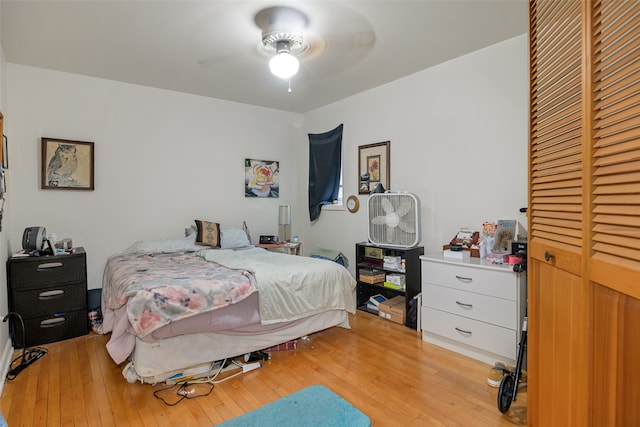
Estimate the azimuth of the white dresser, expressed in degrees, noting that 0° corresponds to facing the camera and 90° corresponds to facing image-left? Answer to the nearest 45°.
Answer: approximately 45°

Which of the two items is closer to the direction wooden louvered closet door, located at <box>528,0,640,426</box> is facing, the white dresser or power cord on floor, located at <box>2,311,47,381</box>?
the power cord on floor

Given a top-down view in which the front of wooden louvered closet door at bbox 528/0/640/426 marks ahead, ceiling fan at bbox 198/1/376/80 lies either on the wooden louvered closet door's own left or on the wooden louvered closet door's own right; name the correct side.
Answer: on the wooden louvered closet door's own right

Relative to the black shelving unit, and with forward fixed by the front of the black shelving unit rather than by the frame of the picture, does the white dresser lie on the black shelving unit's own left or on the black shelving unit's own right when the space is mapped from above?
on the black shelving unit's own left

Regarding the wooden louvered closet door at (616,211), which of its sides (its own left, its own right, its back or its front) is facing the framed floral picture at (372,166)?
right

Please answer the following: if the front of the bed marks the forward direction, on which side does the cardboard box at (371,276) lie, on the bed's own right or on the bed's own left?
on the bed's own left

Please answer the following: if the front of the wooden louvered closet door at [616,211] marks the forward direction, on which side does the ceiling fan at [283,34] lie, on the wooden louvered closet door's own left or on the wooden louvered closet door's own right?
on the wooden louvered closet door's own right

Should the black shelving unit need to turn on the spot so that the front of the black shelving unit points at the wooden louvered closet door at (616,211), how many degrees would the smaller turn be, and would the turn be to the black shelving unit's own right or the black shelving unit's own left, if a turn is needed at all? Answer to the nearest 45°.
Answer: approximately 45° to the black shelving unit's own left

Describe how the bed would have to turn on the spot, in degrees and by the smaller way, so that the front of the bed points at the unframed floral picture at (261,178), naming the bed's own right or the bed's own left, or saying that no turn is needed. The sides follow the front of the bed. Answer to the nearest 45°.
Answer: approximately 135° to the bed's own left

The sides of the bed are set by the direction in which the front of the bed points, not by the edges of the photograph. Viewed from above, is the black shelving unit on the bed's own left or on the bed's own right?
on the bed's own left

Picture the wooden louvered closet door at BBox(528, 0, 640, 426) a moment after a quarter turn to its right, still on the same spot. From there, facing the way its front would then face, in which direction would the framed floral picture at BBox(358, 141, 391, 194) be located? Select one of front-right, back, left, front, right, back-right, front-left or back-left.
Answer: front

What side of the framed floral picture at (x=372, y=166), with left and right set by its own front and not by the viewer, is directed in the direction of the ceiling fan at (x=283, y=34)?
front

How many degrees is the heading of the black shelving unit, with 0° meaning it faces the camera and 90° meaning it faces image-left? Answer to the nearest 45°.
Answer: approximately 45°
